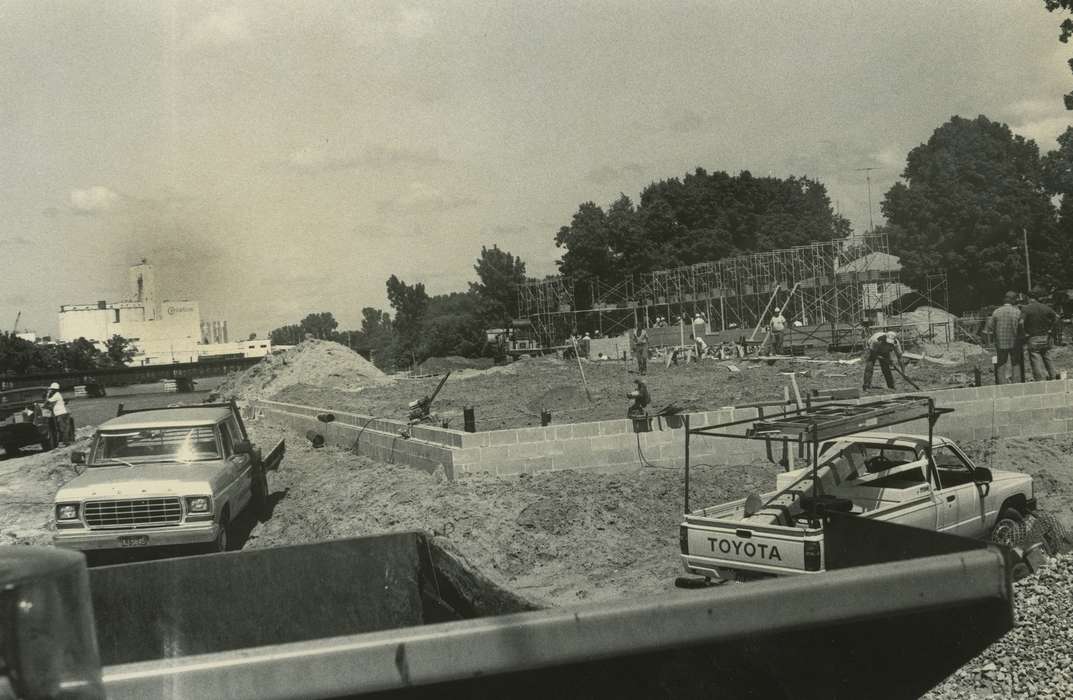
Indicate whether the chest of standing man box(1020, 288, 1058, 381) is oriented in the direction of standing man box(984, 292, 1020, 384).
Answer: no

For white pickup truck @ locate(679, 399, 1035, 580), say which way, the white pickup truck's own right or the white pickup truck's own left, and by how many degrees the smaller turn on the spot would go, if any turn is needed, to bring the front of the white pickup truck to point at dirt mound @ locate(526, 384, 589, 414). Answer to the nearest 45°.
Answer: approximately 90° to the white pickup truck's own left

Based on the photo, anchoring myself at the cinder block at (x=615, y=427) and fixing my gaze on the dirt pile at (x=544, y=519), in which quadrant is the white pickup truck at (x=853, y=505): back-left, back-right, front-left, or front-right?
front-left

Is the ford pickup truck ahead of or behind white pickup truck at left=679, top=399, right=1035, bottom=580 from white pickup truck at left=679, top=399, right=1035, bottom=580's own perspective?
behind

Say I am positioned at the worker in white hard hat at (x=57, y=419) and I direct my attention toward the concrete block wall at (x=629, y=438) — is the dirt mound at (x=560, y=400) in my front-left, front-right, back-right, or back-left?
front-left

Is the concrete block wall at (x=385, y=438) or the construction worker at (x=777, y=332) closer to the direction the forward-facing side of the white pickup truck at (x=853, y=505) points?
the construction worker

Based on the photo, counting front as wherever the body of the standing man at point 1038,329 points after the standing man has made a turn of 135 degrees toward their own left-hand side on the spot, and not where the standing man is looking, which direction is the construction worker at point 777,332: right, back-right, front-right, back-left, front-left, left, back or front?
right

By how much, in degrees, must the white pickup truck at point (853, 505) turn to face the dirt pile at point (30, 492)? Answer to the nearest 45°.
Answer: approximately 135° to its left

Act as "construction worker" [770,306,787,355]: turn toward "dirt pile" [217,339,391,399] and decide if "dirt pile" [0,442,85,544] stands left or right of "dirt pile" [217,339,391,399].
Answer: left

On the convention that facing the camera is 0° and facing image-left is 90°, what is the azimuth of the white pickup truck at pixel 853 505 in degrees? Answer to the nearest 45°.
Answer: approximately 225°
